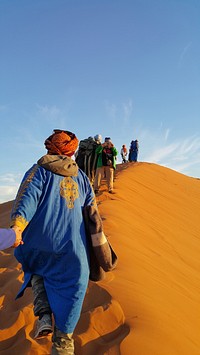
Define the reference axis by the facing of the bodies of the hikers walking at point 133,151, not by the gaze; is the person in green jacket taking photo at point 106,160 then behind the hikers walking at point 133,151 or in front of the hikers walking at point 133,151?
behind

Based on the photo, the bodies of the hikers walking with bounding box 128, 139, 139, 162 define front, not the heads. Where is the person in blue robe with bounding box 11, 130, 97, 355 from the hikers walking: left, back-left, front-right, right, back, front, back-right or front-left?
back

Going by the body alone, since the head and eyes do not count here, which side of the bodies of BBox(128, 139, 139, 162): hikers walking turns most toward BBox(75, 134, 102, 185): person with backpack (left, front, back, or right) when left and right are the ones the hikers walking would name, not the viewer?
back

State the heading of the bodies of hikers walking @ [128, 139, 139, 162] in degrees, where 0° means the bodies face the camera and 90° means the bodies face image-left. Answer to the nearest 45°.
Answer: approximately 180°

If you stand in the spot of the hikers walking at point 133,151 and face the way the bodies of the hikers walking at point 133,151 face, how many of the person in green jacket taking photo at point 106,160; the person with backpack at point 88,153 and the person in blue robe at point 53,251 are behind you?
3

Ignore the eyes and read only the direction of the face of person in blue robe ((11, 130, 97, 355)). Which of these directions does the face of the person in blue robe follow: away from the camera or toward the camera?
away from the camera
